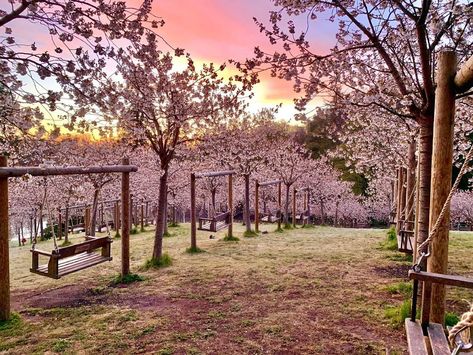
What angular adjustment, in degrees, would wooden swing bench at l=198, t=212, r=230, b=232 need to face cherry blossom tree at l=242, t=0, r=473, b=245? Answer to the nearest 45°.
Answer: approximately 135° to its left

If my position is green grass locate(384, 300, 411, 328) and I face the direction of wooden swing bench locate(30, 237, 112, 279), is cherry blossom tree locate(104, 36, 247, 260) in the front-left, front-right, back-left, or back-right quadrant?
front-right

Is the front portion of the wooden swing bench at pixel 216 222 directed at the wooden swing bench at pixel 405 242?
no

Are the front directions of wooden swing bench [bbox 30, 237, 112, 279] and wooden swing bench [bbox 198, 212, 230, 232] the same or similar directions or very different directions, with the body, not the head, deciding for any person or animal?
same or similar directions

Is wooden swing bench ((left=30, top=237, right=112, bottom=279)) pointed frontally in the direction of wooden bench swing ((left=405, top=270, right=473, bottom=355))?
no

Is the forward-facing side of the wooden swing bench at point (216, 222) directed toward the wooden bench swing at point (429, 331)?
no
